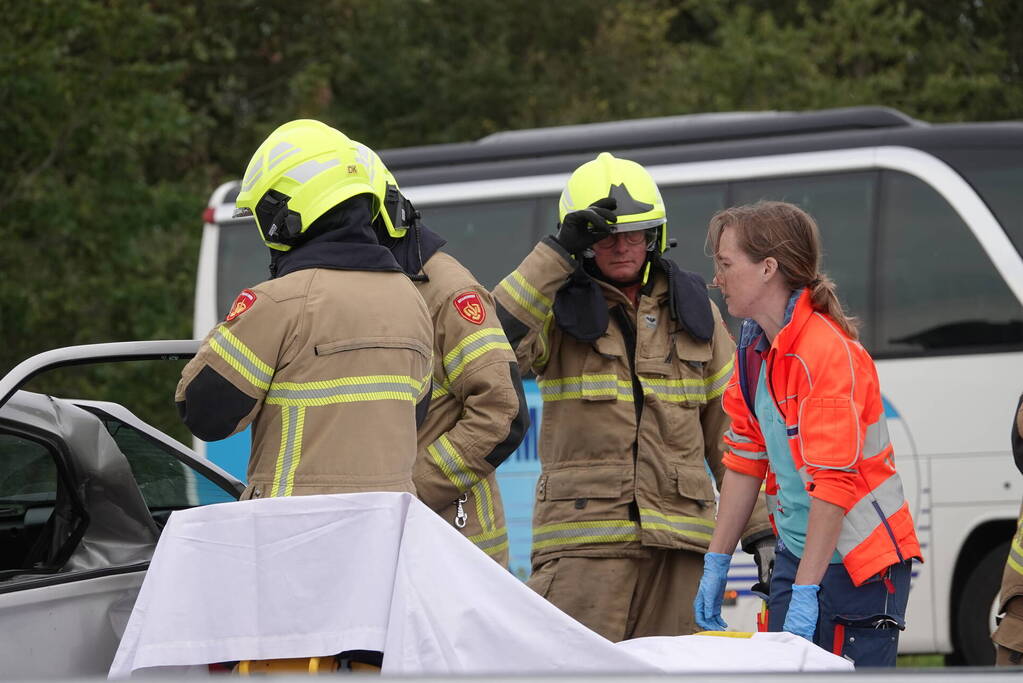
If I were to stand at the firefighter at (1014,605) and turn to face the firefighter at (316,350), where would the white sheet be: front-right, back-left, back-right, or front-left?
front-left

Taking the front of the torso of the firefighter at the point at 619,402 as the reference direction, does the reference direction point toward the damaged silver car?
no

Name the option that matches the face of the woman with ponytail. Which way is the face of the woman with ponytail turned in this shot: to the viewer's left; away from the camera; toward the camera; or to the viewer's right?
to the viewer's left

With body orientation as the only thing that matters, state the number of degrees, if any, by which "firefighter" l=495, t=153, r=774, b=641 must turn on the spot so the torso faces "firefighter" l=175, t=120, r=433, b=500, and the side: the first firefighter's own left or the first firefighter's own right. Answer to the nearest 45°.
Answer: approximately 45° to the first firefighter's own right

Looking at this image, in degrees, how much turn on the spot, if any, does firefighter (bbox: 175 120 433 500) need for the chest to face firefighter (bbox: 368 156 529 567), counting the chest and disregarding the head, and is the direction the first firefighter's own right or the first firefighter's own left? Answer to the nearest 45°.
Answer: approximately 90° to the first firefighter's own right

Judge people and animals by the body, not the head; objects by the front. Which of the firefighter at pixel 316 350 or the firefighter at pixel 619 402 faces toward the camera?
the firefighter at pixel 619 402

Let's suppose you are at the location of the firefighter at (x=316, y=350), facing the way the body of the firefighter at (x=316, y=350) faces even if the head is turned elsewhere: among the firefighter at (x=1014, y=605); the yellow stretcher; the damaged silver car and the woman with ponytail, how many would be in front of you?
1

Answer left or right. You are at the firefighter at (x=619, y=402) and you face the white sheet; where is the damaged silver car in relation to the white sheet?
right

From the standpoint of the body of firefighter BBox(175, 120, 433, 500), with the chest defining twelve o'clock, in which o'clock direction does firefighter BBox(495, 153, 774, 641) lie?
firefighter BBox(495, 153, 774, 641) is roughly at 3 o'clock from firefighter BBox(175, 120, 433, 500).

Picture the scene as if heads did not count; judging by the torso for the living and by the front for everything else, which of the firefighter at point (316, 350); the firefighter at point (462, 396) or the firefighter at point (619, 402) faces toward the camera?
the firefighter at point (619, 402)

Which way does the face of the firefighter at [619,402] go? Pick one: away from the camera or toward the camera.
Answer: toward the camera

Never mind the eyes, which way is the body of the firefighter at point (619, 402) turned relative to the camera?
toward the camera
